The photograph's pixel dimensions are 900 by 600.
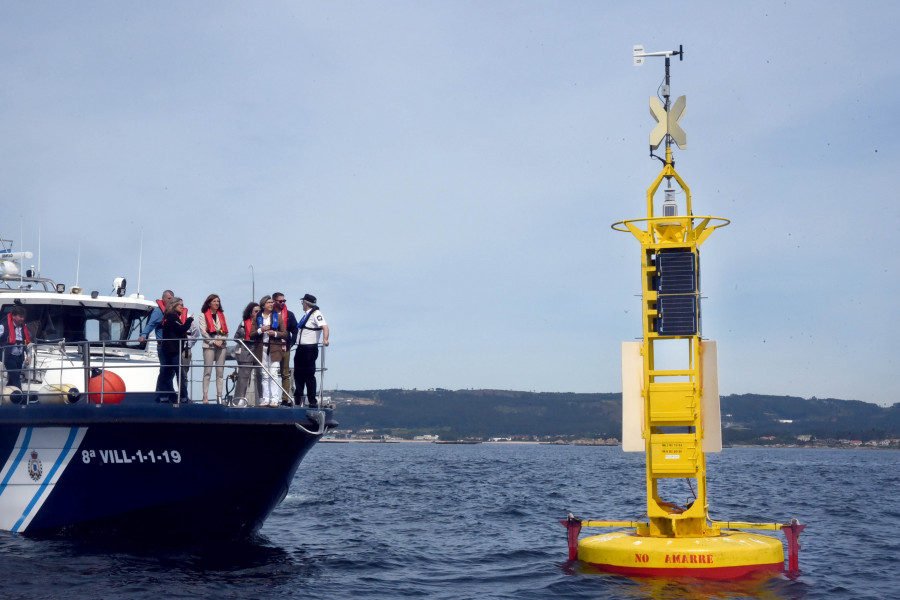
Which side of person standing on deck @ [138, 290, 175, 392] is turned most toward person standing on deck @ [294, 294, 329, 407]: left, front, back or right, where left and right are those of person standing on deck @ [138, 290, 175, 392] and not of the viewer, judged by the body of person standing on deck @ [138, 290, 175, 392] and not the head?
front

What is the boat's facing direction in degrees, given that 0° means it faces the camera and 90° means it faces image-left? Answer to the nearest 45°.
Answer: approximately 270°

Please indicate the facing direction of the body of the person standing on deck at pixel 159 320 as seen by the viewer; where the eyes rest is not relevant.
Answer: to the viewer's right

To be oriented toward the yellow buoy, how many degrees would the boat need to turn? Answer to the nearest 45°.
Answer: approximately 45° to its right

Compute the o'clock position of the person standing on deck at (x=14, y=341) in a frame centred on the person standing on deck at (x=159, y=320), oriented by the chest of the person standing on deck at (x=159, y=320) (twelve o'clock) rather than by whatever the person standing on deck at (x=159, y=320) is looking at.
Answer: the person standing on deck at (x=14, y=341) is roughly at 7 o'clock from the person standing on deck at (x=159, y=320).

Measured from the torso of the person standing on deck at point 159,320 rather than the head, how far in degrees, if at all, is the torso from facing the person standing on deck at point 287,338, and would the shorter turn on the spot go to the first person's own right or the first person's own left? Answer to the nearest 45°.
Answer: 0° — they already face them

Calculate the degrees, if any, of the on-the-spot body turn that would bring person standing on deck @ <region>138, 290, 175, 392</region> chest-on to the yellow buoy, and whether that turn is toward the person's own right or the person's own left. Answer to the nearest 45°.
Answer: approximately 45° to the person's own right
